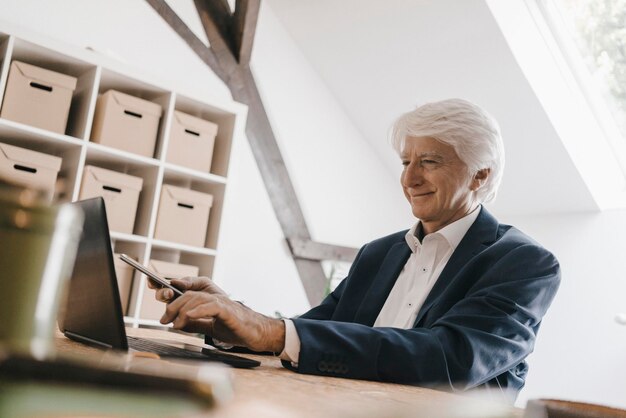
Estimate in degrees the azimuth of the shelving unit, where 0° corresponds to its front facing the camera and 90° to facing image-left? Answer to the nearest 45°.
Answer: approximately 315°

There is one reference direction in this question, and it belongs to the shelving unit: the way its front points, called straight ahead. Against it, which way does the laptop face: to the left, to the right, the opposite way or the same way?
to the left

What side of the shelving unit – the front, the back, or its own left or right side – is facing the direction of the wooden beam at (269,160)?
left

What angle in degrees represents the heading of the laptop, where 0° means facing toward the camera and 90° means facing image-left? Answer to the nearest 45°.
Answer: approximately 225°

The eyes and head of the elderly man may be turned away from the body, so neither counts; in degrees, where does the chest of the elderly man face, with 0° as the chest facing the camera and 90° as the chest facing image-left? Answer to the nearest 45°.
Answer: approximately 45°

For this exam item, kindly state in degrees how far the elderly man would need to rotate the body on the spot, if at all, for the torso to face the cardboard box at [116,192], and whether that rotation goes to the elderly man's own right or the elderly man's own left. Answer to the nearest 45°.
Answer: approximately 90° to the elderly man's own right

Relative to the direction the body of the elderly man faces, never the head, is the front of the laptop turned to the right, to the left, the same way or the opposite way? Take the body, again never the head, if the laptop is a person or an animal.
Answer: the opposite way
